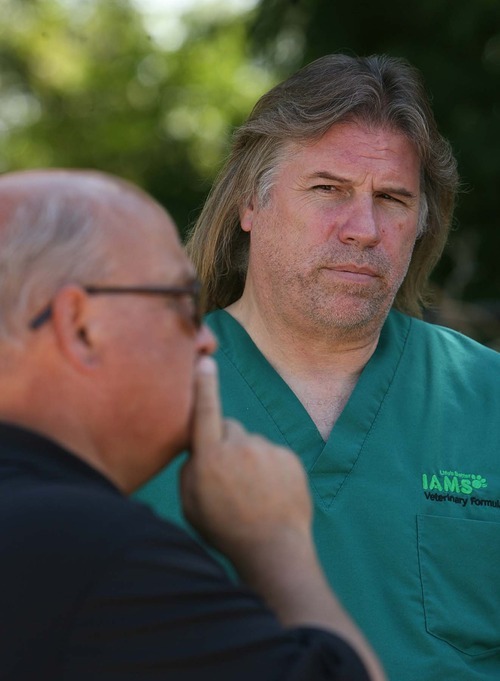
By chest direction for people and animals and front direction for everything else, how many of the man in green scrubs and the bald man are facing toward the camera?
1

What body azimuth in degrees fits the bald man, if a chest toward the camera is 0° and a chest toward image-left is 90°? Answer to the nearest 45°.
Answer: approximately 270°

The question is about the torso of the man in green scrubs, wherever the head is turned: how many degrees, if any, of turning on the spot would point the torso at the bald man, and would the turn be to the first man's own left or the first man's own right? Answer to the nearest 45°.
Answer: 0° — they already face them

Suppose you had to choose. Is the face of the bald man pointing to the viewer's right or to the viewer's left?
to the viewer's right

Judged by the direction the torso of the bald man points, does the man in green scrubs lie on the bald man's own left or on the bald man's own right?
on the bald man's own left

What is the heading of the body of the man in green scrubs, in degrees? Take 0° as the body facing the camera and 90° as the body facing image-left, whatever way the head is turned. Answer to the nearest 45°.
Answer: approximately 0°

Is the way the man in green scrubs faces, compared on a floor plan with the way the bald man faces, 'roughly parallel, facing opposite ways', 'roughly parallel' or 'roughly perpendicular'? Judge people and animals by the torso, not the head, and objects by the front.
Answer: roughly perpendicular

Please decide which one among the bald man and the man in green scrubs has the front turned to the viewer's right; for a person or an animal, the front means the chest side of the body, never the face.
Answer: the bald man
